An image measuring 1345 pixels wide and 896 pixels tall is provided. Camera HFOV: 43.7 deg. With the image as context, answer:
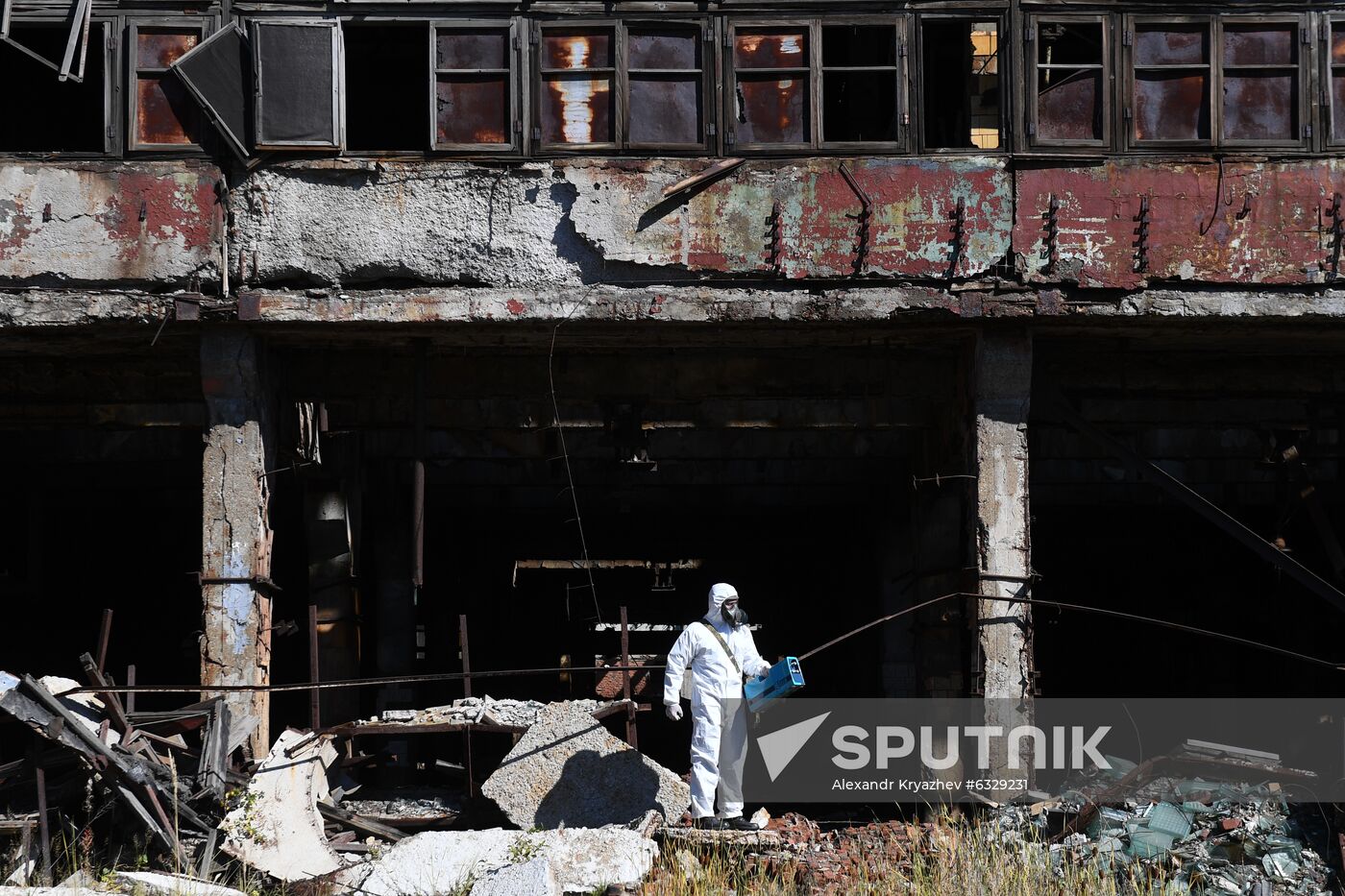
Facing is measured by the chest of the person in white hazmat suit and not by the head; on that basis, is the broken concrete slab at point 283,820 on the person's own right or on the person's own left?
on the person's own right

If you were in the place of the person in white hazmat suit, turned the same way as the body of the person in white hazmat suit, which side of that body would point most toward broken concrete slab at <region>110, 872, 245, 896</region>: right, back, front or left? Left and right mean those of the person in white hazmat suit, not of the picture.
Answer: right

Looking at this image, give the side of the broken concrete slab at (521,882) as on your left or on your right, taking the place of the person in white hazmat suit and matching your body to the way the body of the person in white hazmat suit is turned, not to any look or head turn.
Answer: on your right

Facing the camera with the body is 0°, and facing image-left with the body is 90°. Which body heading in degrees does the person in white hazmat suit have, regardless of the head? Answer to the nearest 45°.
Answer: approximately 315°

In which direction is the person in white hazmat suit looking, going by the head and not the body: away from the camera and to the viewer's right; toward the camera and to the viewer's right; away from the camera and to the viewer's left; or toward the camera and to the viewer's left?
toward the camera and to the viewer's right

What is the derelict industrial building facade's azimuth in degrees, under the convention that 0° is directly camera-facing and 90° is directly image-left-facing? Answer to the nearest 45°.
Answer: approximately 0°
